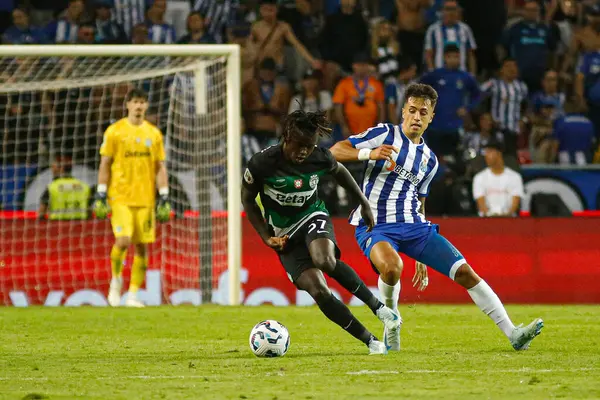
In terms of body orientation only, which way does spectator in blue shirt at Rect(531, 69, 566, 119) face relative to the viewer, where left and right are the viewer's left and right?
facing the viewer

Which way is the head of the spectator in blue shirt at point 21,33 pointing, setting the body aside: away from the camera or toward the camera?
toward the camera

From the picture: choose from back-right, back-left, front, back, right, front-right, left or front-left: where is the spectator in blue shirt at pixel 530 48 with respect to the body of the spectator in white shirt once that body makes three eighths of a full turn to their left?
front-left

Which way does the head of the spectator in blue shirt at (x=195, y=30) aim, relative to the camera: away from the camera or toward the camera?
toward the camera

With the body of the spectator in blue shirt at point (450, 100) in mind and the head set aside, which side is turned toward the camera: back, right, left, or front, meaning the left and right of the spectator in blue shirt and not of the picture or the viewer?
front

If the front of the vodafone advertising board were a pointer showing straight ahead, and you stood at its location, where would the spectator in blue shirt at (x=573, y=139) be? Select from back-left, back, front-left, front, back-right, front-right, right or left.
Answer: back-left

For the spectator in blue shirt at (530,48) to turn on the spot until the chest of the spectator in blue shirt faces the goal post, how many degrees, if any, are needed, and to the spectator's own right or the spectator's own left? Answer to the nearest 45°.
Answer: approximately 45° to the spectator's own right

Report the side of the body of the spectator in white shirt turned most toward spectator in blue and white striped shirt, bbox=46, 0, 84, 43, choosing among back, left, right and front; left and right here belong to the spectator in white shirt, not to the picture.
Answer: right

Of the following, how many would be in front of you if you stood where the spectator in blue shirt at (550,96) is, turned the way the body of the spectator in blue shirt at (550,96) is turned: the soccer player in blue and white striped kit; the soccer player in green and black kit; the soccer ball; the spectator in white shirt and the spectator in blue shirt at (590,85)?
4

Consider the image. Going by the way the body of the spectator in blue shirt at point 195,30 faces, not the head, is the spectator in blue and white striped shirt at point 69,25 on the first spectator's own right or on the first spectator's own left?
on the first spectator's own right

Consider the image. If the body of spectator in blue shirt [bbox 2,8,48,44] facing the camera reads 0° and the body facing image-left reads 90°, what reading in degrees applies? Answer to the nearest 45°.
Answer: approximately 0°

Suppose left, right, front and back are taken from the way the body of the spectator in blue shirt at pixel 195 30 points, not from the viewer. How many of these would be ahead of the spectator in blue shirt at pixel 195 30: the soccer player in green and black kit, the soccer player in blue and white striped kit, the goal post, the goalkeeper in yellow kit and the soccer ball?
5

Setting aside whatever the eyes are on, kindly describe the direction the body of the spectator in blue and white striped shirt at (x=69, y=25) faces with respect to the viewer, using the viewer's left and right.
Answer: facing the viewer and to the right of the viewer

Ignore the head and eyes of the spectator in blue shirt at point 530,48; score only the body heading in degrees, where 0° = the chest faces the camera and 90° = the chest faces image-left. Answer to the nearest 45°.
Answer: approximately 0°

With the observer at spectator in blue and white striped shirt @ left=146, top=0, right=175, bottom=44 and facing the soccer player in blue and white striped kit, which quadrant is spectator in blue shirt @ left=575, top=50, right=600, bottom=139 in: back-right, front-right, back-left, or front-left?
front-left

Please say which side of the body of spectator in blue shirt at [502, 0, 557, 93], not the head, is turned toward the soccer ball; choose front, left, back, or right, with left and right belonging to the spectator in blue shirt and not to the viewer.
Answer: front
